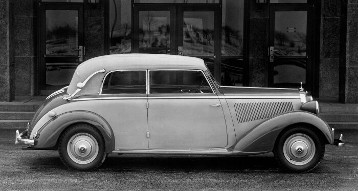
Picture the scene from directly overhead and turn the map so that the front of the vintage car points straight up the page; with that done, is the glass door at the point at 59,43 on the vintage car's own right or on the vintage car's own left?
on the vintage car's own left

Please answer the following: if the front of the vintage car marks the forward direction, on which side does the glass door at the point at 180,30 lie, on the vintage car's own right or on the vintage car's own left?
on the vintage car's own left

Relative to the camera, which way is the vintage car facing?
to the viewer's right

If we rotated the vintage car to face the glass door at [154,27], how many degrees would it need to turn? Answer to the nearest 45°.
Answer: approximately 90° to its left

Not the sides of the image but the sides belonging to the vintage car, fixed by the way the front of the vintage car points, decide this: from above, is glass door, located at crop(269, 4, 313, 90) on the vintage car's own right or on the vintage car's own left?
on the vintage car's own left
